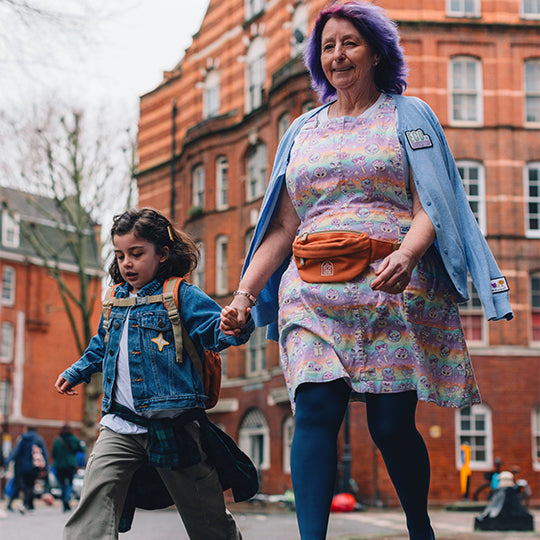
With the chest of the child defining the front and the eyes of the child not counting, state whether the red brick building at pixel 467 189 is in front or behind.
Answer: behind

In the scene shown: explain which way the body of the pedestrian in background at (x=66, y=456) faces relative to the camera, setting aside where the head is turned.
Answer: away from the camera

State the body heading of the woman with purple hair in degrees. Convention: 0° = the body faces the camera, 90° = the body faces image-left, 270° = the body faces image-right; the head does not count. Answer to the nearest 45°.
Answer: approximately 45°

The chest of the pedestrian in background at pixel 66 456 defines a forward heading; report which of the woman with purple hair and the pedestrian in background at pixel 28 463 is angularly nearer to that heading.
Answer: the pedestrian in background

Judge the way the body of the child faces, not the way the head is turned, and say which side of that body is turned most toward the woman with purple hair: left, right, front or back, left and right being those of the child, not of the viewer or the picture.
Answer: left

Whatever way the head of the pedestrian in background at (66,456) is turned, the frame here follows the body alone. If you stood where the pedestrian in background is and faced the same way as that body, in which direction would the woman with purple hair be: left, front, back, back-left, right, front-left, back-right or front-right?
back

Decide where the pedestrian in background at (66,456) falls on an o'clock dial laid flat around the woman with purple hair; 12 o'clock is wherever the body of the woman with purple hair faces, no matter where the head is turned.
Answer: The pedestrian in background is roughly at 4 o'clock from the woman with purple hair.

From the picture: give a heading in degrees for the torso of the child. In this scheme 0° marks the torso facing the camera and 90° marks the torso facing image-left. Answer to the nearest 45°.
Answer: approximately 45°

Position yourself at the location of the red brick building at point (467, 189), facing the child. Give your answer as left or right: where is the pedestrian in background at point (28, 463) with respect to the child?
right

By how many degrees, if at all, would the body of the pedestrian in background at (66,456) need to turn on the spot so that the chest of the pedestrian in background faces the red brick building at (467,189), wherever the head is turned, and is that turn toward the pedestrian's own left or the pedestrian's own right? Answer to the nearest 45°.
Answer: approximately 45° to the pedestrian's own right

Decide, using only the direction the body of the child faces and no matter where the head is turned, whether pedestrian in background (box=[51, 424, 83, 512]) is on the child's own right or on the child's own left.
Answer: on the child's own right

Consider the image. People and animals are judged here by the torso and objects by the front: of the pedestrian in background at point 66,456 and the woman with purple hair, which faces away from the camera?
the pedestrian in background

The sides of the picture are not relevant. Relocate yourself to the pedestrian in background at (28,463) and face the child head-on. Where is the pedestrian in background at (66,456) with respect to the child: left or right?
left
